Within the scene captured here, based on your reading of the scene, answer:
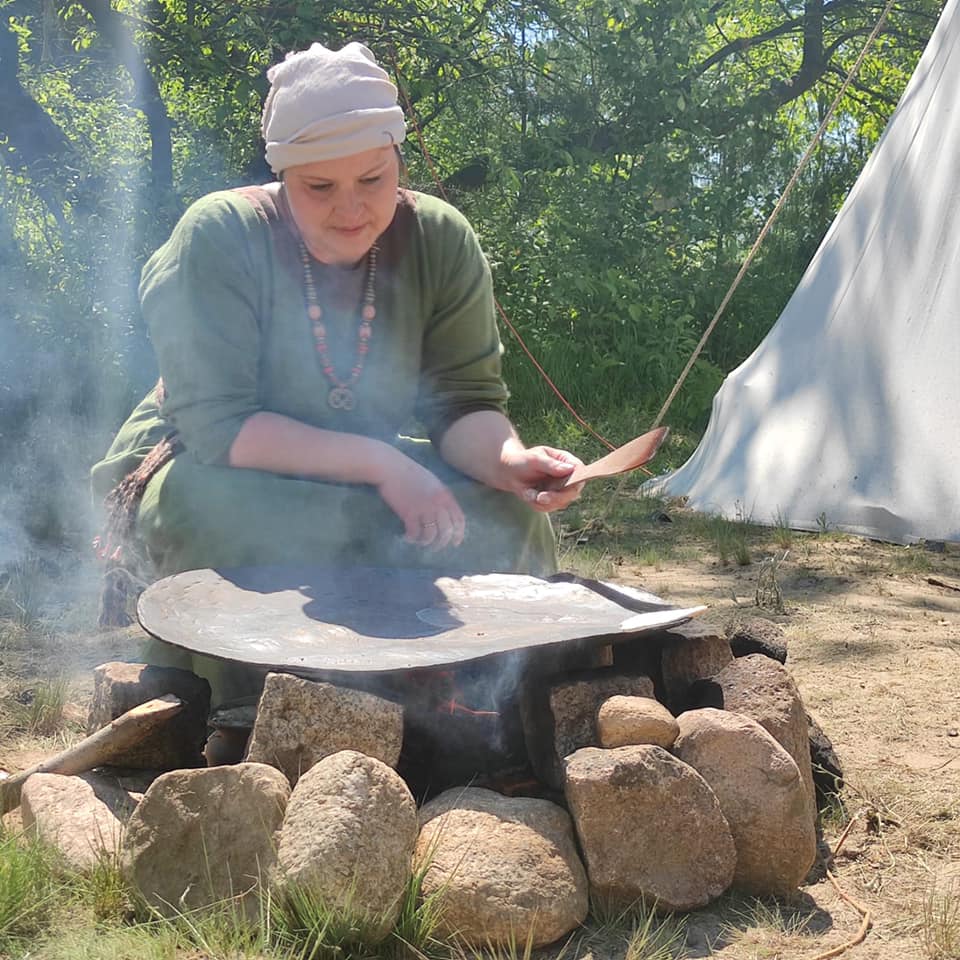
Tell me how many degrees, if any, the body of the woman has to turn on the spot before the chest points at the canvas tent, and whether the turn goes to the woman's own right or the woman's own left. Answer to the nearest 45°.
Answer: approximately 135° to the woman's own left

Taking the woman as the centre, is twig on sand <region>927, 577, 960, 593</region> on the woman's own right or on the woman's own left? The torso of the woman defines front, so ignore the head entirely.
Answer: on the woman's own left

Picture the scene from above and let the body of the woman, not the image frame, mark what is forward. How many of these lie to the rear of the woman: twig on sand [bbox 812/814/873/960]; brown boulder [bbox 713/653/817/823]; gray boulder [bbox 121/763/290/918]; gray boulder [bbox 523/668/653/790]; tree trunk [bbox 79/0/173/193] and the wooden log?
1

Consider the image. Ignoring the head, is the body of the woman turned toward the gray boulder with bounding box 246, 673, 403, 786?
yes

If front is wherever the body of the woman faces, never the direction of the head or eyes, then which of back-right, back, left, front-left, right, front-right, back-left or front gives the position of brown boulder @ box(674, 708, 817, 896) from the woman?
front-left

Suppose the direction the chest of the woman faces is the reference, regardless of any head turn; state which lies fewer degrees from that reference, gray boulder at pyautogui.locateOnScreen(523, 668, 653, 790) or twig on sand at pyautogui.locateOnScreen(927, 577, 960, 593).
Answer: the gray boulder

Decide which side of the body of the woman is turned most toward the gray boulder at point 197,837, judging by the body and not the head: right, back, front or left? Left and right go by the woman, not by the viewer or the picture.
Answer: front

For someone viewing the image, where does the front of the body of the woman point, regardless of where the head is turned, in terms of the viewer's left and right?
facing the viewer

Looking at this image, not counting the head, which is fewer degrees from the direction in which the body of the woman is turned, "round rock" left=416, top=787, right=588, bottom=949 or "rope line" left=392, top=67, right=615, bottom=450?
the round rock

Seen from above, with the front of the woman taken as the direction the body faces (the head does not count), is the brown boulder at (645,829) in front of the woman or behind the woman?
in front

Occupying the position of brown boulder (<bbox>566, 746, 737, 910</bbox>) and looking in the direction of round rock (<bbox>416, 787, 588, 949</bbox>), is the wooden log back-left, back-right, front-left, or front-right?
front-right

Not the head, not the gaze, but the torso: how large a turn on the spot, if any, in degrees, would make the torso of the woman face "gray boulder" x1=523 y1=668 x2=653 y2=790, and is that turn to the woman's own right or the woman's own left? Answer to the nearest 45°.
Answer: approximately 45° to the woman's own left

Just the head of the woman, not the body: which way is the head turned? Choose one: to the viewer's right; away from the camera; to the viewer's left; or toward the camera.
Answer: toward the camera

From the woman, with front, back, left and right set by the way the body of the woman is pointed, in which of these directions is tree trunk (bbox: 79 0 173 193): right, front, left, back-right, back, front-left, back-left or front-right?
back

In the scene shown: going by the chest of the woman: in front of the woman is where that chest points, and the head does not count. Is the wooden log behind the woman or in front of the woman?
in front

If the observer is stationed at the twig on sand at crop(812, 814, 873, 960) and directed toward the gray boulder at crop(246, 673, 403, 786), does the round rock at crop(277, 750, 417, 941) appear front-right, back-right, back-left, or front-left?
front-left

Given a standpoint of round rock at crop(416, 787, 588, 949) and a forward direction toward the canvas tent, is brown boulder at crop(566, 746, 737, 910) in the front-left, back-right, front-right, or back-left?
front-right
